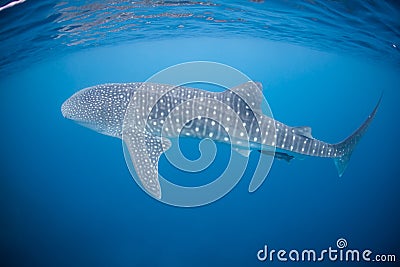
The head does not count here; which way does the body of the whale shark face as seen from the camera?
to the viewer's left
